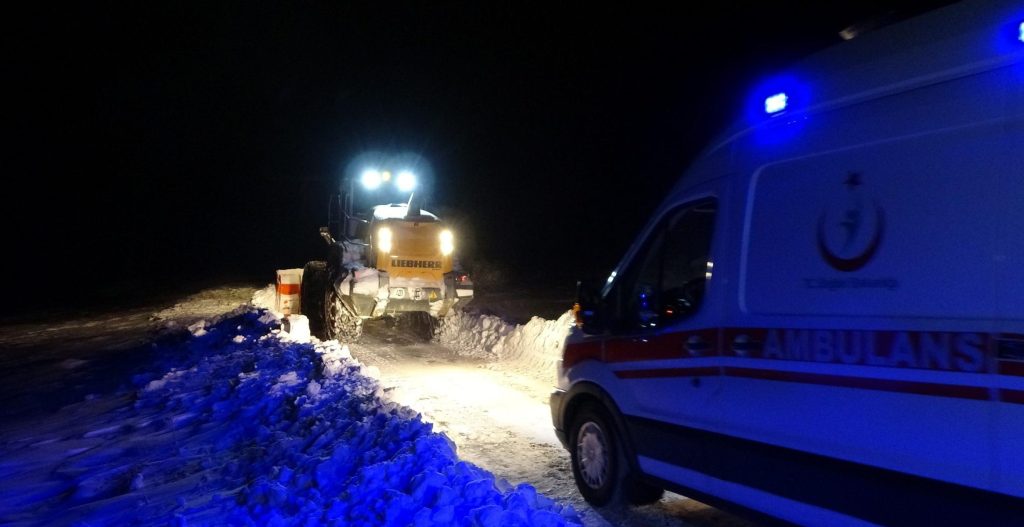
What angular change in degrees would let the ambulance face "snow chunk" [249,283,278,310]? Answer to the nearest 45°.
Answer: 0° — it already faces it

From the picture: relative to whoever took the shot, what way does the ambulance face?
facing away from the viewer and to the left of the viewer
